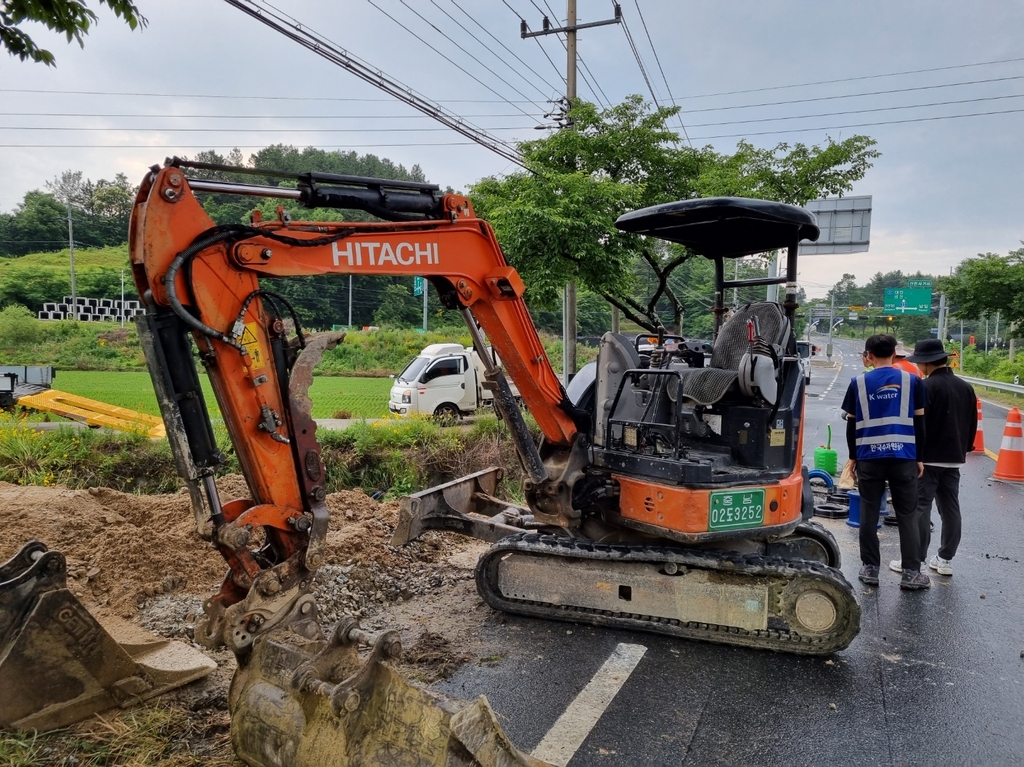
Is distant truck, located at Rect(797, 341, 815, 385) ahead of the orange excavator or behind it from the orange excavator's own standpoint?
behind

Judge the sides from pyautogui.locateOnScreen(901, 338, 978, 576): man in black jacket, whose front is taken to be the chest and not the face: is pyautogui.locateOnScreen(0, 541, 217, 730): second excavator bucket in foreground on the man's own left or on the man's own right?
on the man's own left

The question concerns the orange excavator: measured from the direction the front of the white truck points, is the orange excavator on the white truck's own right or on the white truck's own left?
on the white truck's own left

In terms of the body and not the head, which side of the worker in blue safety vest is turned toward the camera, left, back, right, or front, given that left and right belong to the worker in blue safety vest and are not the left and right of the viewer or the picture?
back

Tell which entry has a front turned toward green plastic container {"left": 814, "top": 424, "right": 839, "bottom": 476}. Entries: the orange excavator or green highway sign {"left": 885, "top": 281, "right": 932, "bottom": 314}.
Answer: the green highway sign

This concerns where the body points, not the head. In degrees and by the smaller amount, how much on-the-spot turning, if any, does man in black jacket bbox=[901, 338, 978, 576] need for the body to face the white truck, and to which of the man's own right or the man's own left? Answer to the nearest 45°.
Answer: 0° — they already face it

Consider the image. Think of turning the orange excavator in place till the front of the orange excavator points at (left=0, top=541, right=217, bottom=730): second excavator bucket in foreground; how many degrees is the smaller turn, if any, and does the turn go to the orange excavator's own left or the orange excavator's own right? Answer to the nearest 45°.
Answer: approximately 45° to the orange excavator's own left

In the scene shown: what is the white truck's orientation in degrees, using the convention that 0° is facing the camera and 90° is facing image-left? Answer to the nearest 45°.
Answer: approximately 45°

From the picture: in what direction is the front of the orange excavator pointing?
to the viewer's left
